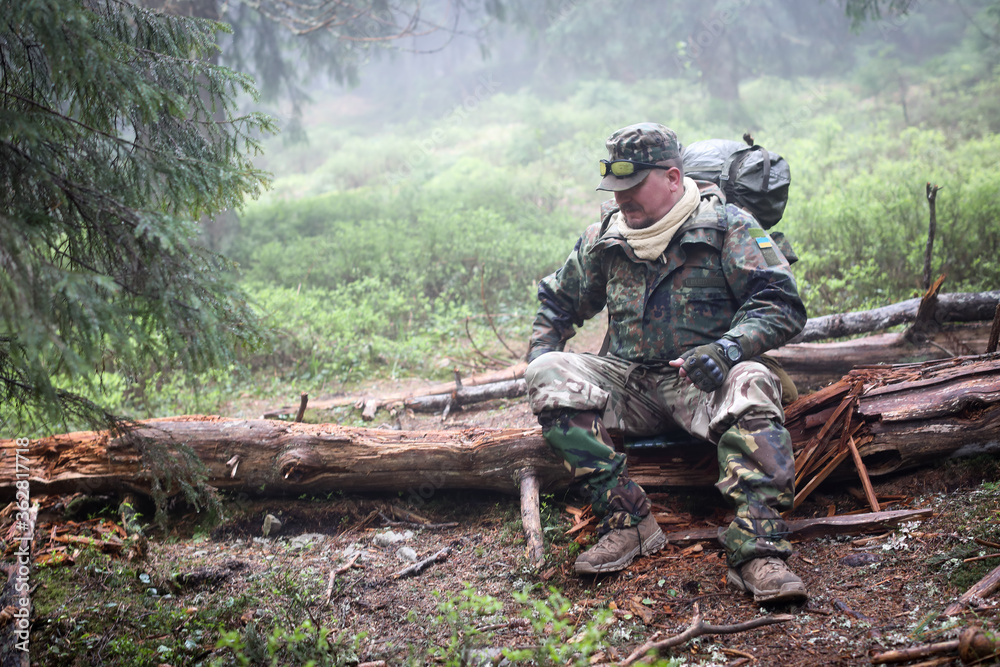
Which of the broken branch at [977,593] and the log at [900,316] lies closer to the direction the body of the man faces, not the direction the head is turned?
the broken branch

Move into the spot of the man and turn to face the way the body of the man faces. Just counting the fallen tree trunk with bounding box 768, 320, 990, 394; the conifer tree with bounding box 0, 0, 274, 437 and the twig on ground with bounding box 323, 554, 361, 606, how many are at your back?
1

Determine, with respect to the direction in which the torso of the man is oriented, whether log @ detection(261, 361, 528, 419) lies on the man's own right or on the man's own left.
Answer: on the man's own right

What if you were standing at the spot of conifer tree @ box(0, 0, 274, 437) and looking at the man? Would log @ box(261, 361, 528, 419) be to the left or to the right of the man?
left

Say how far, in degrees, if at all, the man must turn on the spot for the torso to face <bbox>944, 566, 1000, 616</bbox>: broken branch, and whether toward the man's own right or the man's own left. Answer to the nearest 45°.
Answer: approximately 90° to the man's own left

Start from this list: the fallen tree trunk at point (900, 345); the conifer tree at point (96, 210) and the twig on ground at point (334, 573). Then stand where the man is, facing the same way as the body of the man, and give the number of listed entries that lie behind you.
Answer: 1

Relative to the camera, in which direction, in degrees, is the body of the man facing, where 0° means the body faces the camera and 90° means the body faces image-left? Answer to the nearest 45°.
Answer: approximately 45°

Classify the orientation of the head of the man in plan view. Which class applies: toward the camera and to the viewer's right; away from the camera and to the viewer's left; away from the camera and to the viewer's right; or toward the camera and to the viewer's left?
toward the camera and to the viewer's left
